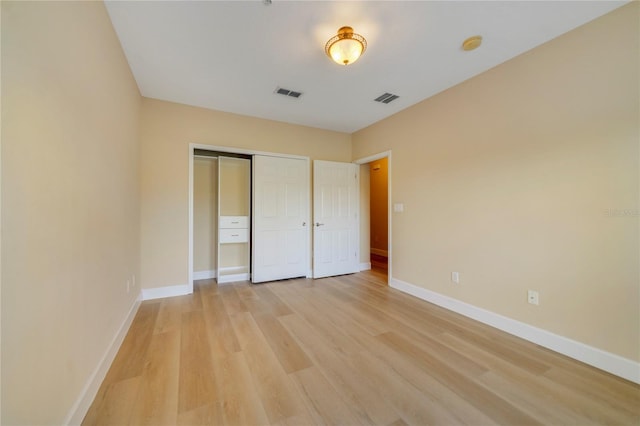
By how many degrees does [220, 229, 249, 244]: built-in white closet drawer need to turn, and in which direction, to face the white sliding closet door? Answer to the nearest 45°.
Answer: approximately 45° to its left

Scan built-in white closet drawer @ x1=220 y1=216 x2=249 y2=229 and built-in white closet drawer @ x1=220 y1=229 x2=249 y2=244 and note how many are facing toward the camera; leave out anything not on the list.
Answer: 2

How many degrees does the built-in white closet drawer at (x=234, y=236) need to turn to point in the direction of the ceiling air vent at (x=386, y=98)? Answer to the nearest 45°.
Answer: approximately 45° to its left

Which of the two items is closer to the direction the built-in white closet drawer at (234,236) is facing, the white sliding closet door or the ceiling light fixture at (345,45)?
the ceiling light fixture

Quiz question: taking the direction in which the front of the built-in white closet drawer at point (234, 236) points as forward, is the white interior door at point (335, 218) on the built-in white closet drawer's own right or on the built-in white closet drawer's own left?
on the built-in white closet drawer's own left

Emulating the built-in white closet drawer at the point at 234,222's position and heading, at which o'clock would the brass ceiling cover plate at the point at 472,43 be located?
The brass ceiling cover plate is roughly at 11 o'clock from the built-in white closet drawer.

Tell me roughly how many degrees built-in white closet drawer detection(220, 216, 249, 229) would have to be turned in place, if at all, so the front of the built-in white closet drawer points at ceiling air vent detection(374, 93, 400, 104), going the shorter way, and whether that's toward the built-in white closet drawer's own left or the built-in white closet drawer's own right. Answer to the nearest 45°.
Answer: approximately 45° to the built-in white closet drawer's own left

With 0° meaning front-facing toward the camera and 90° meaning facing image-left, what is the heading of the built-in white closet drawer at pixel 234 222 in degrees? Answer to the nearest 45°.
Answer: approximately 0°

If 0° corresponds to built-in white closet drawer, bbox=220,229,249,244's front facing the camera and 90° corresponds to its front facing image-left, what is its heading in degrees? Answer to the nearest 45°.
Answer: approximately 0°

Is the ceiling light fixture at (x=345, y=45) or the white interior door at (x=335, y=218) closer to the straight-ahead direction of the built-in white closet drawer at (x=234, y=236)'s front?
the ceiling light fixture
